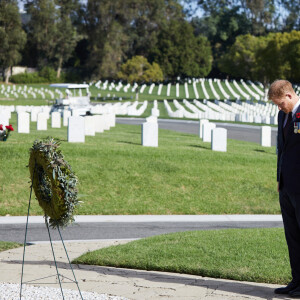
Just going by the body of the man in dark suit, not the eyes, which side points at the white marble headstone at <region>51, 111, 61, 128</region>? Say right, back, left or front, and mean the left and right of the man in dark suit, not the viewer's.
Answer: right

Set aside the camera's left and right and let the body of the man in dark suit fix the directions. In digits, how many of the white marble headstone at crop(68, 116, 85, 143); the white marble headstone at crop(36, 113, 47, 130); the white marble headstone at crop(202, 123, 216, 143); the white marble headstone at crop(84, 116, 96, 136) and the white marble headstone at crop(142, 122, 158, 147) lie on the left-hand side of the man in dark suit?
0

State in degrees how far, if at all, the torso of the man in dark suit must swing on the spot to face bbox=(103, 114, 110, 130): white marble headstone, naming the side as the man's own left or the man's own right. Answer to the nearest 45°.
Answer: approximately 135° to the man's own right

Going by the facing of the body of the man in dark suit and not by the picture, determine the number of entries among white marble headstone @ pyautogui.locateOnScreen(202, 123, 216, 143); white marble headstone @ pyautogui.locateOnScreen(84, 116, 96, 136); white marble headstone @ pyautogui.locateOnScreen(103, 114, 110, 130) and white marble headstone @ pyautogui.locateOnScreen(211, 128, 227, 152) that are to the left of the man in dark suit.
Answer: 0

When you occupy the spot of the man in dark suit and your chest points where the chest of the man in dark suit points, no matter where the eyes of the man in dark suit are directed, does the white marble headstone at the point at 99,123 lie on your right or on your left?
on your right

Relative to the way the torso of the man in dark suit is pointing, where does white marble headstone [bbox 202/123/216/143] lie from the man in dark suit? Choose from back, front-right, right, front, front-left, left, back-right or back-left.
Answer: back-right

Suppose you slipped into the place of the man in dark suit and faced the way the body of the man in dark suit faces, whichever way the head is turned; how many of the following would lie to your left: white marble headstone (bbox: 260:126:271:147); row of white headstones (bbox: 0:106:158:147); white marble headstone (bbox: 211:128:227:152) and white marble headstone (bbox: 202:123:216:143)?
0

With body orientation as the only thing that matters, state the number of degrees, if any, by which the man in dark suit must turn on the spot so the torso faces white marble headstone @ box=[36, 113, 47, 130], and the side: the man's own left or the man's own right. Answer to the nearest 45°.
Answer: approximately 90° to the man's own right

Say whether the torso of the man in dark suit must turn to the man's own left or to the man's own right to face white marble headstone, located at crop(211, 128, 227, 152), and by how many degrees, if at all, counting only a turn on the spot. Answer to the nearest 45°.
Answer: approximately 135° to the man's own right

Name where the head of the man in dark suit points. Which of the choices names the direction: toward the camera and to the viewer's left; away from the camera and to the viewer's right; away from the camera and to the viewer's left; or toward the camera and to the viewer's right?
toward the camera and to the viewer's left

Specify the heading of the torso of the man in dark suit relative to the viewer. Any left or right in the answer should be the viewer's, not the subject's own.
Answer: facing the viewer and to the left of the viewer

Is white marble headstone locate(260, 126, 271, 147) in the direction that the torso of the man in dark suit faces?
no

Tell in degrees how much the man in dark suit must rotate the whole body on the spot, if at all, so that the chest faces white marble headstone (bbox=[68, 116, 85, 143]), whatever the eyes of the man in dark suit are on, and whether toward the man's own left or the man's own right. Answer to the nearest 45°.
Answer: approximately 90° to the man's own right

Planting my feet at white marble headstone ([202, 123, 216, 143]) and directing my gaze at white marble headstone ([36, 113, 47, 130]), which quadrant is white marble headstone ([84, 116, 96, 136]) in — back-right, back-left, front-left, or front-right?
front-left

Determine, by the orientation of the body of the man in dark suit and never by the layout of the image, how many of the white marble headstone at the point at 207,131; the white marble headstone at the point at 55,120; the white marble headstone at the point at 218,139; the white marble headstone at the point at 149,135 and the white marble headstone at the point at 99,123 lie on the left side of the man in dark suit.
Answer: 0

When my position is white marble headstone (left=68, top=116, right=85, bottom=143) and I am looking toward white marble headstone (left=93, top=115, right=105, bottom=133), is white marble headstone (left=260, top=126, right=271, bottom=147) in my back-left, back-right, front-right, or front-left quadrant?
front-right

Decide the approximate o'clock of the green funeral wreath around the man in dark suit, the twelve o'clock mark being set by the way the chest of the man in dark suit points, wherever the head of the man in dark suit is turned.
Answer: The green funeral wreath is roughly at 1 o'clock from the man in dark suit.

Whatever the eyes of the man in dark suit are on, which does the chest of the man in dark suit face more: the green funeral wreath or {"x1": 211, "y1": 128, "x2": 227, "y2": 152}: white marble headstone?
the green funeral wreath

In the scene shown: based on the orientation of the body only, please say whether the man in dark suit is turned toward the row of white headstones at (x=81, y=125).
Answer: no
